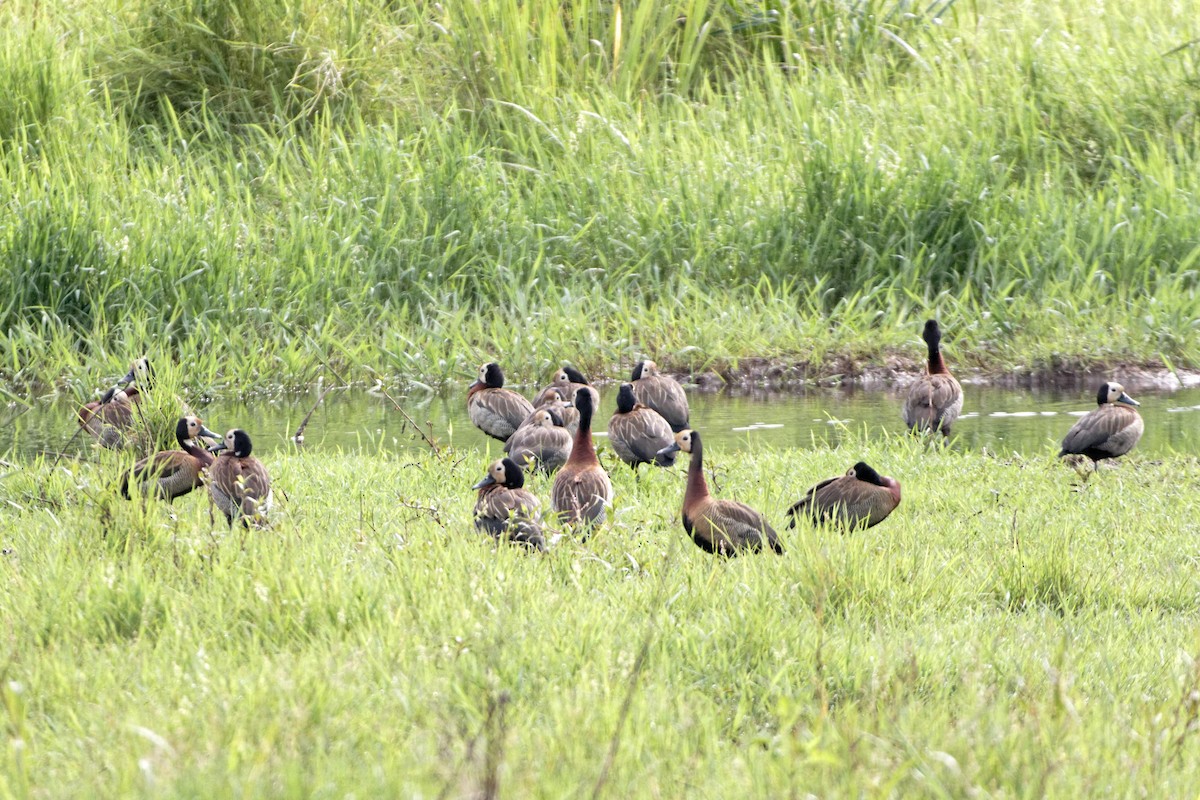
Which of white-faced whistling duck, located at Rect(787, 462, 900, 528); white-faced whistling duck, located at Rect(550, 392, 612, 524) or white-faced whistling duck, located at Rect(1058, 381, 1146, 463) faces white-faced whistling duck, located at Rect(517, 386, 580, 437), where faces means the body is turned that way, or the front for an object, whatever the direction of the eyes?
white-faced whistling duck, located at Rect(550, 392, 612, 524)

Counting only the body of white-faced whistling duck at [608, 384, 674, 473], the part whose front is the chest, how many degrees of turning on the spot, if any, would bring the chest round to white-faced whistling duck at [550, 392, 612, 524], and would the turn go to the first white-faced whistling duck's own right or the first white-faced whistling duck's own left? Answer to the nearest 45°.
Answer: approximately 135° to the first white-faced whistling duck's own left

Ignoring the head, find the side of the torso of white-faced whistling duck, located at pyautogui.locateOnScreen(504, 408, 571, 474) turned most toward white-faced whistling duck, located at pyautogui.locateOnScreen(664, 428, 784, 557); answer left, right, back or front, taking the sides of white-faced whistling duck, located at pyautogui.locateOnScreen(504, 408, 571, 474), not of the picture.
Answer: right

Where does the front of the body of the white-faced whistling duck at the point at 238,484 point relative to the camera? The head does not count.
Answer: away from the camera

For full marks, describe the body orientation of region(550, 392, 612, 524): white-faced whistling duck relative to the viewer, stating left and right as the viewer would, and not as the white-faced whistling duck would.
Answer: facing away from the viewer

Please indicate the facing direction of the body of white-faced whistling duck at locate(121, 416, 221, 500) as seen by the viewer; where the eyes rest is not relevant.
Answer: to the viewer's right

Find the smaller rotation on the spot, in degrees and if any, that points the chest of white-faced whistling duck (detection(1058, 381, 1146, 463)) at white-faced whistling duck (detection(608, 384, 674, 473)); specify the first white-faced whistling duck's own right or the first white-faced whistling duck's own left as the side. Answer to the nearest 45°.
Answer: approximately 180°

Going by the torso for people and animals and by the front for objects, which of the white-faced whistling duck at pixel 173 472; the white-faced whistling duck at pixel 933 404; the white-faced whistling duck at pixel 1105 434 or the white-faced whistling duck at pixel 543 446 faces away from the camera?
the white-faced whistling duck at pixel 933 404

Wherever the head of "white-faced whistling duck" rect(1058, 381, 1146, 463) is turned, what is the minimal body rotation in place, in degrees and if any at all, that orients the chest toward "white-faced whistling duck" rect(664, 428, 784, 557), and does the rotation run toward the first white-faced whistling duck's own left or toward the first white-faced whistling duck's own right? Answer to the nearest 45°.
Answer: approximately 135° to the first white-faced whistling duck's own right

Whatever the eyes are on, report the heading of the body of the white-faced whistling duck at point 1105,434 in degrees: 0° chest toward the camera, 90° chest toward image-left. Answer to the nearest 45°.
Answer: approximately 270°

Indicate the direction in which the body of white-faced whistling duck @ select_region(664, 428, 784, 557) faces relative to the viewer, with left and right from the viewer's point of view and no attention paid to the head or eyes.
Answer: facing to the left of the viewer

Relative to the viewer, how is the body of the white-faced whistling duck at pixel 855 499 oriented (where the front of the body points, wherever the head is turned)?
to the viewer's right
